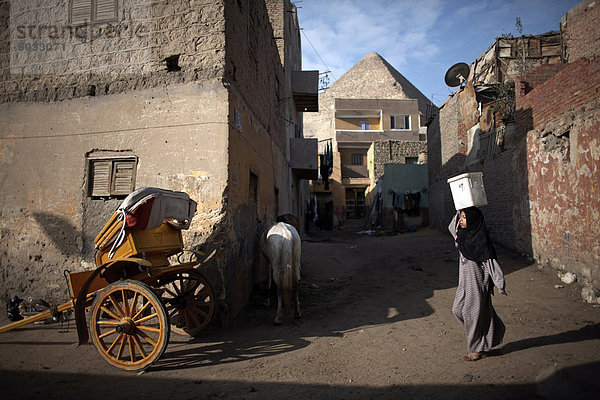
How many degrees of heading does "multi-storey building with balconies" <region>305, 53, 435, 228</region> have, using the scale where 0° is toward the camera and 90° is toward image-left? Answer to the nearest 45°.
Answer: approximately 0°

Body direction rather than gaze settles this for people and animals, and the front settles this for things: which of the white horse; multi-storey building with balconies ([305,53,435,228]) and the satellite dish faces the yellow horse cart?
the multi-storey building with balconies

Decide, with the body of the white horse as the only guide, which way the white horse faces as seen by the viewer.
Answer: away from the camera

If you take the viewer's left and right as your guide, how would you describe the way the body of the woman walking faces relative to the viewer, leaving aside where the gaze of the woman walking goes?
facing to the left of the viewer

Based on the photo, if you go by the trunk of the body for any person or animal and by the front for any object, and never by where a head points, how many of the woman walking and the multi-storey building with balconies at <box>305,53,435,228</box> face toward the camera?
1

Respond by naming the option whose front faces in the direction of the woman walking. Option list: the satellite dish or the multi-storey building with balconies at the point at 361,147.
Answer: the multi-storey building with balconies

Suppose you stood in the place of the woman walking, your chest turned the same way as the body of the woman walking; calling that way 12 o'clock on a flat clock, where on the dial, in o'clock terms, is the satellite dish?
The satellite dish is roughly at 3 o'clock from the woman walking.

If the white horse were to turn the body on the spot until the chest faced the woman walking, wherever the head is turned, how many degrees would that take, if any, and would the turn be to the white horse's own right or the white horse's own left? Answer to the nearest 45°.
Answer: approximately 135° to the white horse's own right

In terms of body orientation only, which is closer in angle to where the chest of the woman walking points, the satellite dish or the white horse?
the white horse
